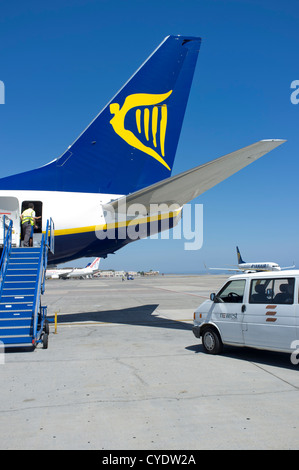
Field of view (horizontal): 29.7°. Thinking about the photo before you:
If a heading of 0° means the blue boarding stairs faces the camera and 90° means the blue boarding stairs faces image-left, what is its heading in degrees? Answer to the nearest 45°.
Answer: approximately 0°
